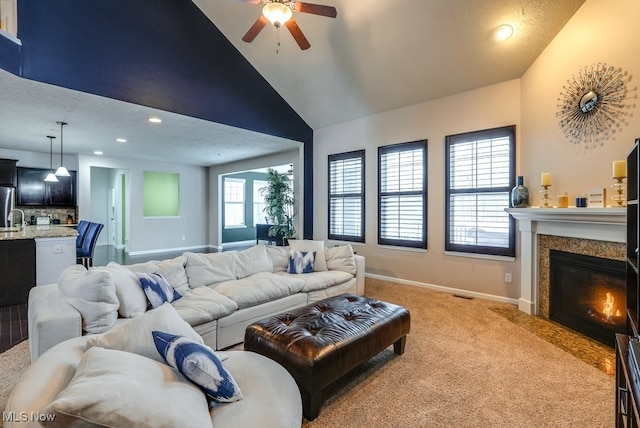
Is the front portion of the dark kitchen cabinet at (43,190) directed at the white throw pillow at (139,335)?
yes

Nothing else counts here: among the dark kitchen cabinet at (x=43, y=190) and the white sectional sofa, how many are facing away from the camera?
0

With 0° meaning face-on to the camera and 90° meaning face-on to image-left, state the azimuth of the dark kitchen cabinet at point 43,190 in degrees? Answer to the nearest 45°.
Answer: approximately 0°

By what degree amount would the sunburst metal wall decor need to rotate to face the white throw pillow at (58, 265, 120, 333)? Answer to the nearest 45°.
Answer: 0° — it already faces it

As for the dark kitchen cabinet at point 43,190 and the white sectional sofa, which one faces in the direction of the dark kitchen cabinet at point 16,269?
the dark kitchen cabinet at point 43,190

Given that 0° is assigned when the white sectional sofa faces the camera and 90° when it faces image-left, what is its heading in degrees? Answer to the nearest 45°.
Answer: approximately 315°

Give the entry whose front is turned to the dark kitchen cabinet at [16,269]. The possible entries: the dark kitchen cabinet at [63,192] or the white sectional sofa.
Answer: the dark kitchen cabinet at [63,192]
